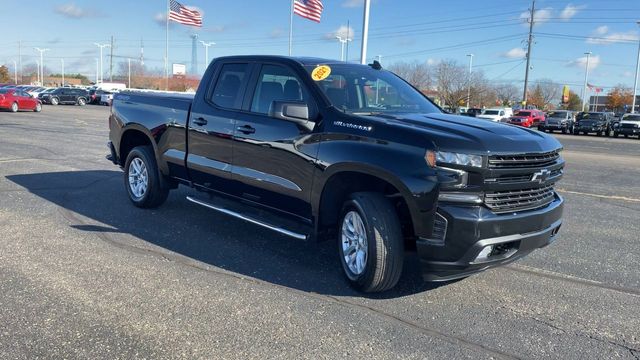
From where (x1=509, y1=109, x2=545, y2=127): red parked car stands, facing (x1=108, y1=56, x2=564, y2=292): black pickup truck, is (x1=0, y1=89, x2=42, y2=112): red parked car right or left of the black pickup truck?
right

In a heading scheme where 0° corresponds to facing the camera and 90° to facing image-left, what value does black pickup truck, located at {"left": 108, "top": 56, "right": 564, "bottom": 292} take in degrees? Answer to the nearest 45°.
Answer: approximately 315°

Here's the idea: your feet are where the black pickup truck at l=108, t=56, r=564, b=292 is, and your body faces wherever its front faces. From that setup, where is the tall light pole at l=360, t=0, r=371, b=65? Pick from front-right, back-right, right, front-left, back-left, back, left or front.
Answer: back-left

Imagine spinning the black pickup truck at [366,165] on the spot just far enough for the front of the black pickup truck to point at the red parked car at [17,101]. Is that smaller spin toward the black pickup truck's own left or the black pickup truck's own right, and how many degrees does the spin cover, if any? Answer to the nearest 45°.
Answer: approximately 180°

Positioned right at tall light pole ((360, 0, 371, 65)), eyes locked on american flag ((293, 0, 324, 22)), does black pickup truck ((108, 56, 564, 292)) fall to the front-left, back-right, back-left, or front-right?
back-left

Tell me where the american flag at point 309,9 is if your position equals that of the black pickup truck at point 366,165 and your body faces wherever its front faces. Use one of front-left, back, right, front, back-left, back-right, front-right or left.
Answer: back-left

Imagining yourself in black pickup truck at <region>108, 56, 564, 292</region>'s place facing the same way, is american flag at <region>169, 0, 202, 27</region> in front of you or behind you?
behind

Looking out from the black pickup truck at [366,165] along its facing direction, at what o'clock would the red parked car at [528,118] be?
The red parked car is roughly at 8 o'clock from the black pickup truck.
